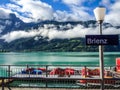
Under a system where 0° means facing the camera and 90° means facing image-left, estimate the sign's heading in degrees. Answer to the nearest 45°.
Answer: approximately 0°
